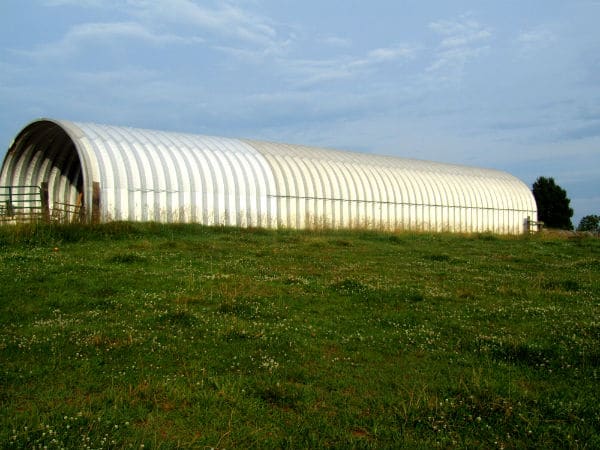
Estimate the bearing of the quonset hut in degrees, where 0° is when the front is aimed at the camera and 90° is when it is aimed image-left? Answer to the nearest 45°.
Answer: approximately 45°
